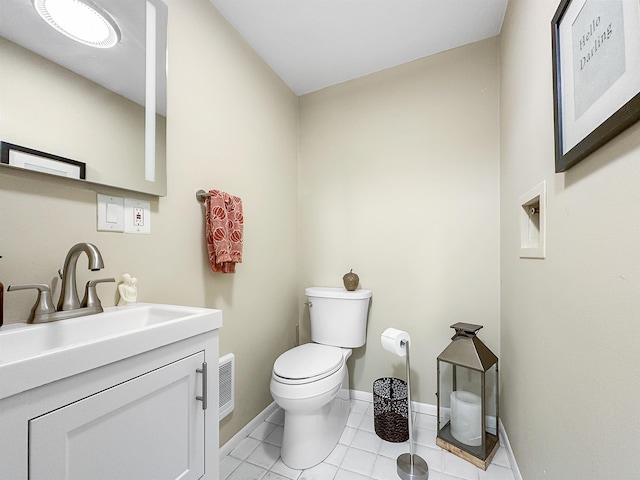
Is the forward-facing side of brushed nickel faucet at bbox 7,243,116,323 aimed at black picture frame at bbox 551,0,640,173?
yes

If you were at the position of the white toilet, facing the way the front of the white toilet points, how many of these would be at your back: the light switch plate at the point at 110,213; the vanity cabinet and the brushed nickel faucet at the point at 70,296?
0

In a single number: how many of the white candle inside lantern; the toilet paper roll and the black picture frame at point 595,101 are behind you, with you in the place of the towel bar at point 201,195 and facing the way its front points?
0

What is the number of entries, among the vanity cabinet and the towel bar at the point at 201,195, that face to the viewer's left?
0

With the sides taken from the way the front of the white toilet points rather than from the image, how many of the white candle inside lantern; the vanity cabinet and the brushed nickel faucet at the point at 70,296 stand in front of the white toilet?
2

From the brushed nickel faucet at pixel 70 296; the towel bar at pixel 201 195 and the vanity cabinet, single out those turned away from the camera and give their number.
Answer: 0

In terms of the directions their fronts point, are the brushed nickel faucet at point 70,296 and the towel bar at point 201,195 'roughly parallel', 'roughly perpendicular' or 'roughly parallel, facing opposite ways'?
roughly parallel

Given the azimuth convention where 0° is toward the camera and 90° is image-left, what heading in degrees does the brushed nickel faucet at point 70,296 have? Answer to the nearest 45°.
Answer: approximately 315°

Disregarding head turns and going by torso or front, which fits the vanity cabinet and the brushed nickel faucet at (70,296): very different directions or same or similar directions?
same or similar directions

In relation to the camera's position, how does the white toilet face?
facing the viewer and to the left of the viewer

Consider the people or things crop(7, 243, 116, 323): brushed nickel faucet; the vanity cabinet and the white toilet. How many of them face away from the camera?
0

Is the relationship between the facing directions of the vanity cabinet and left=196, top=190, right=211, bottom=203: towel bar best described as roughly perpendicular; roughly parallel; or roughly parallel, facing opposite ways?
roughly parallel

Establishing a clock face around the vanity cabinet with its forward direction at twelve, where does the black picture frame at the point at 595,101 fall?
The black picture frame is roughly at 12 o'clock from the vanity cabinet.

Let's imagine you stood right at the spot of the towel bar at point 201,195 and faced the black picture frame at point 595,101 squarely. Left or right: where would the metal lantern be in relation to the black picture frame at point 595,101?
left

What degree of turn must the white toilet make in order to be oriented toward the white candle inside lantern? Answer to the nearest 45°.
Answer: approximately 135° to its left

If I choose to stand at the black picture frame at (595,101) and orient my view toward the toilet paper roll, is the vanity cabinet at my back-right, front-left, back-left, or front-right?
front-left
